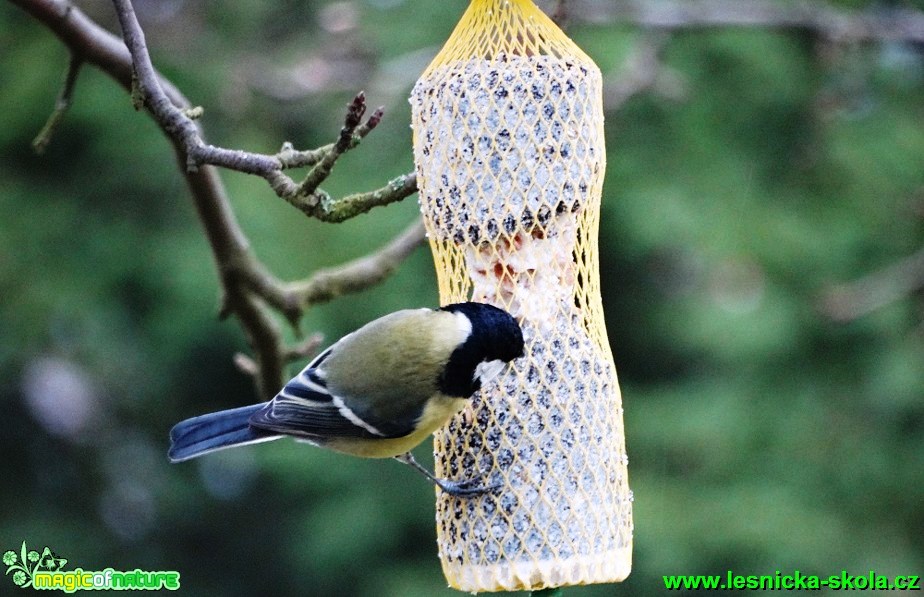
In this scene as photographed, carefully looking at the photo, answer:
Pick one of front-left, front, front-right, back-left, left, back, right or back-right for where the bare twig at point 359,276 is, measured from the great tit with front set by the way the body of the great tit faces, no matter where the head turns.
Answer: left

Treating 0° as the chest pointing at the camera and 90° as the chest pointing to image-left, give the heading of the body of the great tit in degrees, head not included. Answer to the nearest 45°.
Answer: approximately 270°

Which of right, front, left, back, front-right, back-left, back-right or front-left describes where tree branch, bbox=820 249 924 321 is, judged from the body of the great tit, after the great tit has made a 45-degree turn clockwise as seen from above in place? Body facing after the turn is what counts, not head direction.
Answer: left
